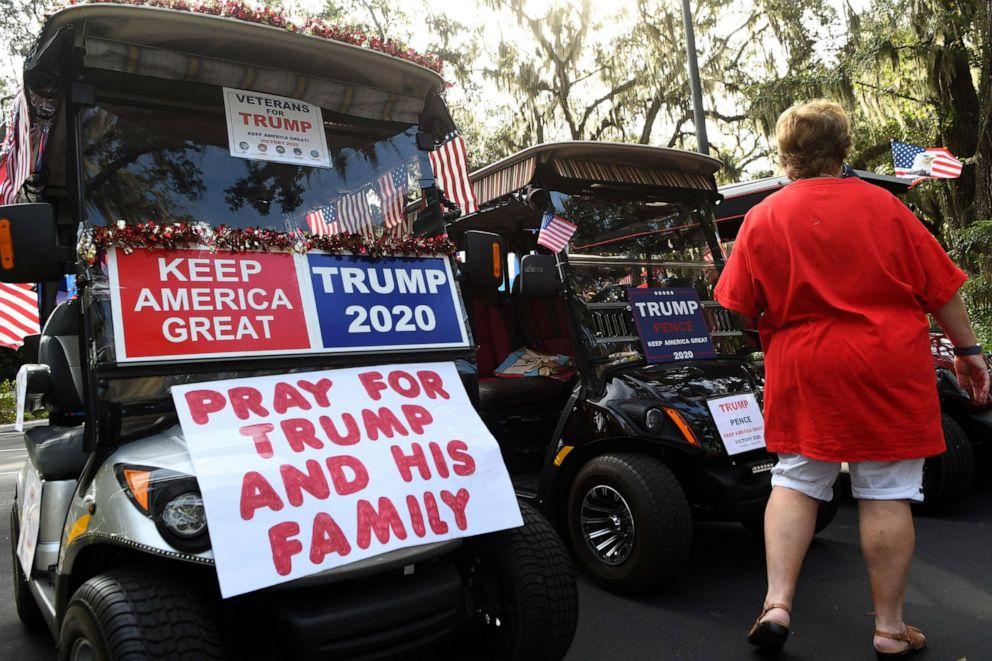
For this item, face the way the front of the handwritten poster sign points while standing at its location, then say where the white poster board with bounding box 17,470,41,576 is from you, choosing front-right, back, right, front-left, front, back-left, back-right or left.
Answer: back-right

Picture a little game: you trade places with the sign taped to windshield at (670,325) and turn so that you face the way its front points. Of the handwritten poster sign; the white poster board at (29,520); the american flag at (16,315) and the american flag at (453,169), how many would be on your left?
0

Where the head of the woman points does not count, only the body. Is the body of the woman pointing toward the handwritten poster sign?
no

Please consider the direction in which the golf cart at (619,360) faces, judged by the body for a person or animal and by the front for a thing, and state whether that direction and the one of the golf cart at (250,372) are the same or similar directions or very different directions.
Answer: same or similar directions

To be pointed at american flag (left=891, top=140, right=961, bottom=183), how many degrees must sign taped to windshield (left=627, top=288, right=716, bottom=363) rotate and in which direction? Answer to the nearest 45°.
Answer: approximately 90° to its left

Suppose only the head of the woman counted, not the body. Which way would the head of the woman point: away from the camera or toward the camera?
away from the camera

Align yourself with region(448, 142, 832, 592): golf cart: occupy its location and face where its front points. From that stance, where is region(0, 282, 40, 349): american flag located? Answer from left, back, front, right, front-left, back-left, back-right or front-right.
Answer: back-right

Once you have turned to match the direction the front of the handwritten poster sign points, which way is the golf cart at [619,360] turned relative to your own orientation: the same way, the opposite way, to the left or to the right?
the same way

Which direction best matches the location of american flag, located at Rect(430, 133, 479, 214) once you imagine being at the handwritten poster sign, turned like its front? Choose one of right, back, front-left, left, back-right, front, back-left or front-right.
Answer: back-left

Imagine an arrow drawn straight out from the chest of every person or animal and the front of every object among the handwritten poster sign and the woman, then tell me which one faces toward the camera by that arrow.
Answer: the handwritten poster sign

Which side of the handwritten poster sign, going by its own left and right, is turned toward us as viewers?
front

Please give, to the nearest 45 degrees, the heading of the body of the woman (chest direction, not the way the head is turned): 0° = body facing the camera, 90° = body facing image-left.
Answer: approximately 180°

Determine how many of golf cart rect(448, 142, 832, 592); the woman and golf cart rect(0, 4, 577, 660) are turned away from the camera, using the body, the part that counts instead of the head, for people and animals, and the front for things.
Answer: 1

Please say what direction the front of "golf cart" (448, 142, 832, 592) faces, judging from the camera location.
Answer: facing the viewer and to the right of the viewer
